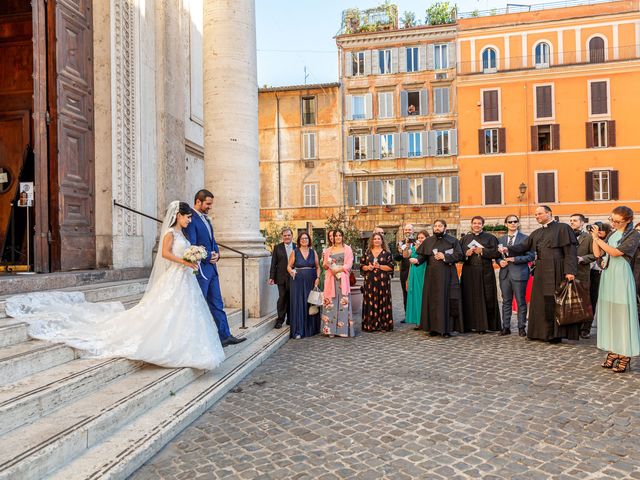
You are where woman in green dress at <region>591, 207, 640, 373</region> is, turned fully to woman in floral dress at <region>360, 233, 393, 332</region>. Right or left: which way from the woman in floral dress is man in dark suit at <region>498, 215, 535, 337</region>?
right

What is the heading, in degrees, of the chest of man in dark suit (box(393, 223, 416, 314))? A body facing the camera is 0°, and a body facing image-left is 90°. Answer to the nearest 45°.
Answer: approximately 45°

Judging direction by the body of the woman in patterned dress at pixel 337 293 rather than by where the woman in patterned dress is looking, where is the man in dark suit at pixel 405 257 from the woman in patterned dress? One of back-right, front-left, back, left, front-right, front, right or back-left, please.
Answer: back-left

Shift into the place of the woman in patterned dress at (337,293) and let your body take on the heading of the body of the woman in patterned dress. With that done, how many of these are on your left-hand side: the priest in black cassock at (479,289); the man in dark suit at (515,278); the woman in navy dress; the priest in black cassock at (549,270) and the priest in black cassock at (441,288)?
4

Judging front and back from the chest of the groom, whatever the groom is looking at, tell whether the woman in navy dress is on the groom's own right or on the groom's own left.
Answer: on the groom's own left

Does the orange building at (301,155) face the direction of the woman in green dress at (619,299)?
yes

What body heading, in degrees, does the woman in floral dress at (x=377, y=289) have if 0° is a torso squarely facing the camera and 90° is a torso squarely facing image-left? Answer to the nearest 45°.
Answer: approximately 0°

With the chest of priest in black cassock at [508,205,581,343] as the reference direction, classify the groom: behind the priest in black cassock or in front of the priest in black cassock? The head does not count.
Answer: in front

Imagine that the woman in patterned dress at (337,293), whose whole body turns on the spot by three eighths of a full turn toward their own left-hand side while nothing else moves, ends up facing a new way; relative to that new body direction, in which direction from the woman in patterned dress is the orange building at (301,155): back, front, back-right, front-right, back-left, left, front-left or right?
front-left

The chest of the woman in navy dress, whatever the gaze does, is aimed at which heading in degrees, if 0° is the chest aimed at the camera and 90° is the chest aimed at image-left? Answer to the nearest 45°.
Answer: approximately 0°
